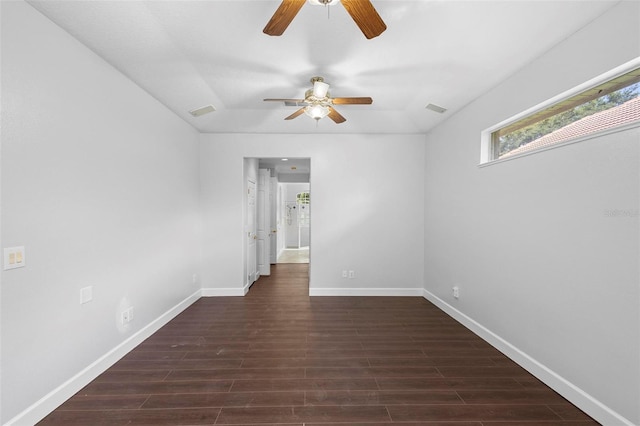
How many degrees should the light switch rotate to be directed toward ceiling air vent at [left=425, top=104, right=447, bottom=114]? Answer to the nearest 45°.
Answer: approximately 45° to its left

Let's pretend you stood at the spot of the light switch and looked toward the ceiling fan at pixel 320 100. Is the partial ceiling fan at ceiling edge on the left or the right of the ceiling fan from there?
right

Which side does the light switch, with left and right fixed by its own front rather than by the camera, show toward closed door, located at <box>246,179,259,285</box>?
left

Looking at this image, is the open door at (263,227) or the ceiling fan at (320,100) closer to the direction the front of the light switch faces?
the ceiling fan

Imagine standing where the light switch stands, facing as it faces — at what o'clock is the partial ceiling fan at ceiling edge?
The partial ceiling fan at ceiling edge is roughly at 12 o'clock from the light switch.

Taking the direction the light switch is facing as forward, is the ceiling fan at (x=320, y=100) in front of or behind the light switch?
in front

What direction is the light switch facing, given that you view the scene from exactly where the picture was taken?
facing the viewer and to the right of the viewer

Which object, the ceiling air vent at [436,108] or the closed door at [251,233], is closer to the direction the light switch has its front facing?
the ceiling air vent

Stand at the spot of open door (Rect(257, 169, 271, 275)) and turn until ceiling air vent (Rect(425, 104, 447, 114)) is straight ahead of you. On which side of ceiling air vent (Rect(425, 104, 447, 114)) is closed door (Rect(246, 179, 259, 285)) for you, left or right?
right
